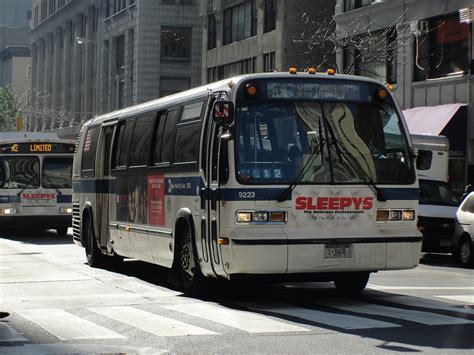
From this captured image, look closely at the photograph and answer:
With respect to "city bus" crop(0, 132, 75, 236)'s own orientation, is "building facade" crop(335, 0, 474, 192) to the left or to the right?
on its left

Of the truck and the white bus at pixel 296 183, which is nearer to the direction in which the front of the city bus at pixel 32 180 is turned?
the white bus

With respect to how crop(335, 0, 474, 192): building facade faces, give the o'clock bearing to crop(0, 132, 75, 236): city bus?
The city bus is roughly at 12 o'clock from the building facade.

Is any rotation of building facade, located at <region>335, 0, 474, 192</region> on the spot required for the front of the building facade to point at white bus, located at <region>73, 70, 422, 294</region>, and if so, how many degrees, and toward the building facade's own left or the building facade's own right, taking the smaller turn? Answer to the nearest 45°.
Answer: approximately 45° to the building facade's own left

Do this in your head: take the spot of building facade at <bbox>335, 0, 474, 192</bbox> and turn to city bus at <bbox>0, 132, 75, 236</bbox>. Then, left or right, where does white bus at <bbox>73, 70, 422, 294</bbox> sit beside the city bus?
left

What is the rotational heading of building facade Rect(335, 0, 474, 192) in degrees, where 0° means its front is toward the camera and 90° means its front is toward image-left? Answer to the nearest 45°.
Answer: approximately 45°

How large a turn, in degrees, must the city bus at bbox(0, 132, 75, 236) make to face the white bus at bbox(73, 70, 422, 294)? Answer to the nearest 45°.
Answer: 0° — it already faces it
